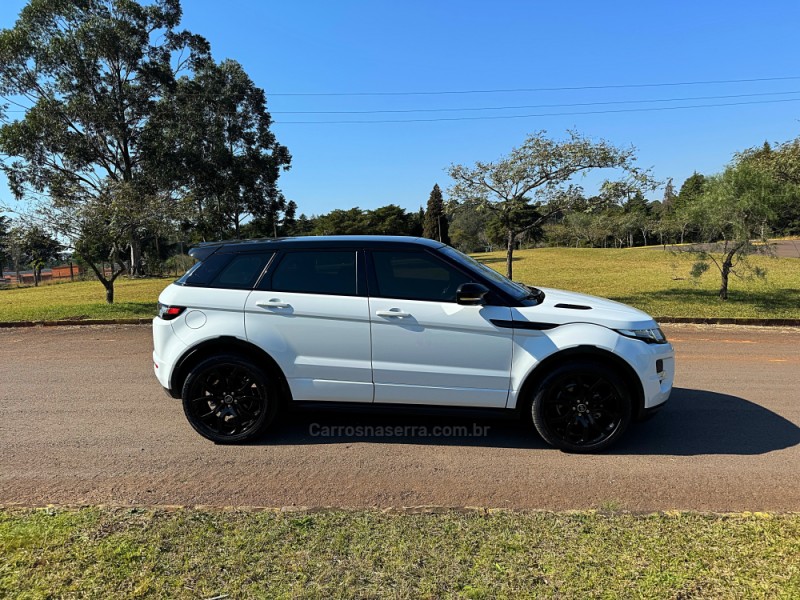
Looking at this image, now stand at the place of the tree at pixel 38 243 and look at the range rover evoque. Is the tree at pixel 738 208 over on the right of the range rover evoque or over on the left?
left

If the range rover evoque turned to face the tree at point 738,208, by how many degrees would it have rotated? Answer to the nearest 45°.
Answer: approximately 45° to its left

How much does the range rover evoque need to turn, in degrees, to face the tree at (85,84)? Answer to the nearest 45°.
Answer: approximately 135° to its left

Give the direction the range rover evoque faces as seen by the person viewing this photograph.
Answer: facing to the right of the viewer

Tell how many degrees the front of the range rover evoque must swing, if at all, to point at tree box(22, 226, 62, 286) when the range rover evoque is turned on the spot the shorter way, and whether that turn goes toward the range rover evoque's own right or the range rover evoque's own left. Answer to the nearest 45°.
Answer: approximately 135° to the range rover evoque's own left

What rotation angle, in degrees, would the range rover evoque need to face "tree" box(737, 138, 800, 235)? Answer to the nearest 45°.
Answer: approximately 45° to its left

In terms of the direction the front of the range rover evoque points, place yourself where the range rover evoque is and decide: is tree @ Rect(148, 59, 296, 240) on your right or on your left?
on your left
